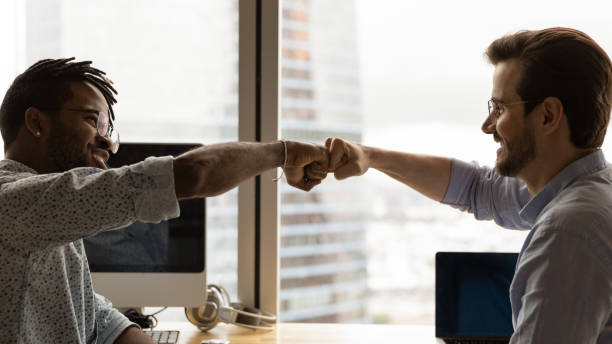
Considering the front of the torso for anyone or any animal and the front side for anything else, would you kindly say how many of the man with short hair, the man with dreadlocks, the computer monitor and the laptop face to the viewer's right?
1

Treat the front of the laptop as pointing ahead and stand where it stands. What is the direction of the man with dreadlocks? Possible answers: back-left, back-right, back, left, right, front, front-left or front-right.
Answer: front-right

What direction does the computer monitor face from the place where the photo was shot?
facing the viewer

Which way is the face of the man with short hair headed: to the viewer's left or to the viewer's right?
to the viewer's left

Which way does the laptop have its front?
toward the camera

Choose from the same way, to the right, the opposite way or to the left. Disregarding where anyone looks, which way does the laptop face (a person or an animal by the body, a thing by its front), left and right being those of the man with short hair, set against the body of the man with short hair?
to the left

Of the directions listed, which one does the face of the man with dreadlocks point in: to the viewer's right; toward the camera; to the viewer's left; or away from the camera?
to the viewer's right

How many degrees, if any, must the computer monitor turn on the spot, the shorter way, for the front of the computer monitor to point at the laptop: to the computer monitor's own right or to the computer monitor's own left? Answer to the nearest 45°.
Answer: approximately 90° to the computer monitor's own left

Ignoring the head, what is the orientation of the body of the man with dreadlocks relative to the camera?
to the viewer's right

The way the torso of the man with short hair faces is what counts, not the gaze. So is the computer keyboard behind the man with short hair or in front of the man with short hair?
in front

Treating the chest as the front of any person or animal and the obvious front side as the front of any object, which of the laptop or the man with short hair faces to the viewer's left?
the man with short hair

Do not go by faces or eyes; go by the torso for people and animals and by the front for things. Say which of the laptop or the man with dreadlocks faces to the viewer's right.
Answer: the man with dreadlocks

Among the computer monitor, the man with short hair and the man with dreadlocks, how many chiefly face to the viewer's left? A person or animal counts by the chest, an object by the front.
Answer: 1

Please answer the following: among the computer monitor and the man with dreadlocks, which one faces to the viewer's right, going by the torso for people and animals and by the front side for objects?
the man with dreadlocks

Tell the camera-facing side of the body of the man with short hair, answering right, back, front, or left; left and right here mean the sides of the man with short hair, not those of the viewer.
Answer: left

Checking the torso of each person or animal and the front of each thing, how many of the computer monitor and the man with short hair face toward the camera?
1

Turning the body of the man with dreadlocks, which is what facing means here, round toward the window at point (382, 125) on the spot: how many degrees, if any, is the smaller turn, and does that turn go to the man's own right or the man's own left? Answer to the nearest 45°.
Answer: approximately 45° to the man's own left

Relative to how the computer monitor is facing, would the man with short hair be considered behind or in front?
in front
